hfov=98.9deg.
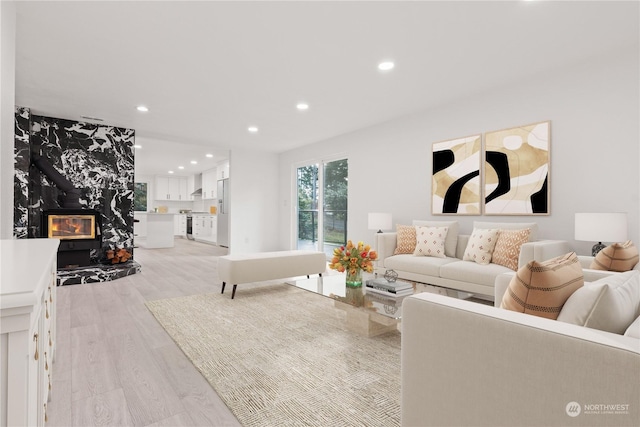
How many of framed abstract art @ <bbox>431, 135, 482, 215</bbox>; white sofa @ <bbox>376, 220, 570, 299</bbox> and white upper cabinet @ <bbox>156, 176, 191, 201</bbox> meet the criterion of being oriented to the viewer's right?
0

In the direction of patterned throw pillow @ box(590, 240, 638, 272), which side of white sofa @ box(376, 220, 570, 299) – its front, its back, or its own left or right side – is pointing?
left

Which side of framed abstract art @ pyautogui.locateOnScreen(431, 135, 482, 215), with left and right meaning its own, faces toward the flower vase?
front

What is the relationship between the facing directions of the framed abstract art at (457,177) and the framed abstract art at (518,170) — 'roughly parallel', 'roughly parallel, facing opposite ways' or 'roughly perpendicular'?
roughly parallel

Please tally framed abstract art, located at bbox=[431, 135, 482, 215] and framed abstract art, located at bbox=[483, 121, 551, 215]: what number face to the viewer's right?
0

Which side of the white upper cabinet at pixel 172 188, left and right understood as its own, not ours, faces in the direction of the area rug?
front

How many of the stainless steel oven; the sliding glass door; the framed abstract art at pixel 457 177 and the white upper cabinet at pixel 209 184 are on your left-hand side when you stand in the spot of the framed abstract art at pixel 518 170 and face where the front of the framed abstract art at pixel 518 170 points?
0

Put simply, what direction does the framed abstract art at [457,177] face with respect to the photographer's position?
facing the viewer and to the left of the viewer

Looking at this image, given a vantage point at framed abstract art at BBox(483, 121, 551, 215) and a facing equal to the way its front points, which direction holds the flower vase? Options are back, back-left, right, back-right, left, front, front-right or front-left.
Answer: front

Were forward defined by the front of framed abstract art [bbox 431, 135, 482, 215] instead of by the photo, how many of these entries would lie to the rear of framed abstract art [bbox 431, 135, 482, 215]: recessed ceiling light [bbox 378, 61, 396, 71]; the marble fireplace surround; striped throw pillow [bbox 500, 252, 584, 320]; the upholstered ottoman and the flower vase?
0

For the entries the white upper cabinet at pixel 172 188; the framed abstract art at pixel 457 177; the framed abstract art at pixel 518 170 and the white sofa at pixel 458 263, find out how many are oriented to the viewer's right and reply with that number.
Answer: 0

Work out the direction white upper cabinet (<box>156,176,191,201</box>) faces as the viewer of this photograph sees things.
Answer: facing the viewer

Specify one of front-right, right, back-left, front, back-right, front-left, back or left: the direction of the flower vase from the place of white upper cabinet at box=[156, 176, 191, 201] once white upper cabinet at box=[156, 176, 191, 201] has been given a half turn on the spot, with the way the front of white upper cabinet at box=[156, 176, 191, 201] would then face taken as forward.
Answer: back
